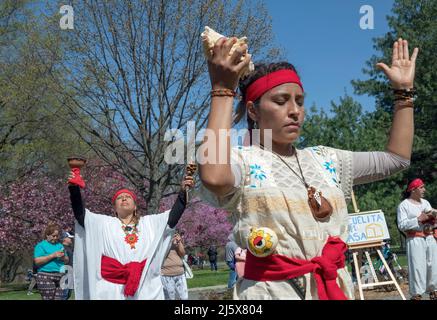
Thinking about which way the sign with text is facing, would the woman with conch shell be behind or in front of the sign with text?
in front

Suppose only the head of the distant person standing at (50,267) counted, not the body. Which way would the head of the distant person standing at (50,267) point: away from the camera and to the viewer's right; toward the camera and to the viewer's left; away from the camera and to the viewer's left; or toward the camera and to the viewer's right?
toward the camera and to the viewer's right

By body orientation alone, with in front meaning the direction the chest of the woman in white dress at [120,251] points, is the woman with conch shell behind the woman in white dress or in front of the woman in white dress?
in front

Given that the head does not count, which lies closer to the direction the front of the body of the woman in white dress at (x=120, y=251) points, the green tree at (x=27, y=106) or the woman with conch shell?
the woman with conch shell

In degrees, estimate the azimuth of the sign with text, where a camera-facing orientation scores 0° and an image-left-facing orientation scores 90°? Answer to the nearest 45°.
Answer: approximately 0°

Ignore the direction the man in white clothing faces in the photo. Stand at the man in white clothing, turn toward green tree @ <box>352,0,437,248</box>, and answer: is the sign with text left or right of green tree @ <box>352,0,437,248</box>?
left

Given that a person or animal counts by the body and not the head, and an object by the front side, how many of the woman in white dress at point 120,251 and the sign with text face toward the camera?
2

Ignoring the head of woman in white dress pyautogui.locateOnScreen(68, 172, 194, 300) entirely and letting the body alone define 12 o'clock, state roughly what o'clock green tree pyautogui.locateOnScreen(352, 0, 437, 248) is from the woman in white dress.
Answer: The green tree is roughly at 7 o'clock from the woman in white dress.

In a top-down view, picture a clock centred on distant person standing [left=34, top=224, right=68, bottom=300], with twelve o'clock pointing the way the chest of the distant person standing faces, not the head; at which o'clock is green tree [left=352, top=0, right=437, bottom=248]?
The green tree is roughly at 9 o'clock from the distant person standing.

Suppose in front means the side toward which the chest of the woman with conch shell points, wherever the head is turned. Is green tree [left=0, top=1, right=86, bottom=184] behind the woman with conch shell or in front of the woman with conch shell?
behind
